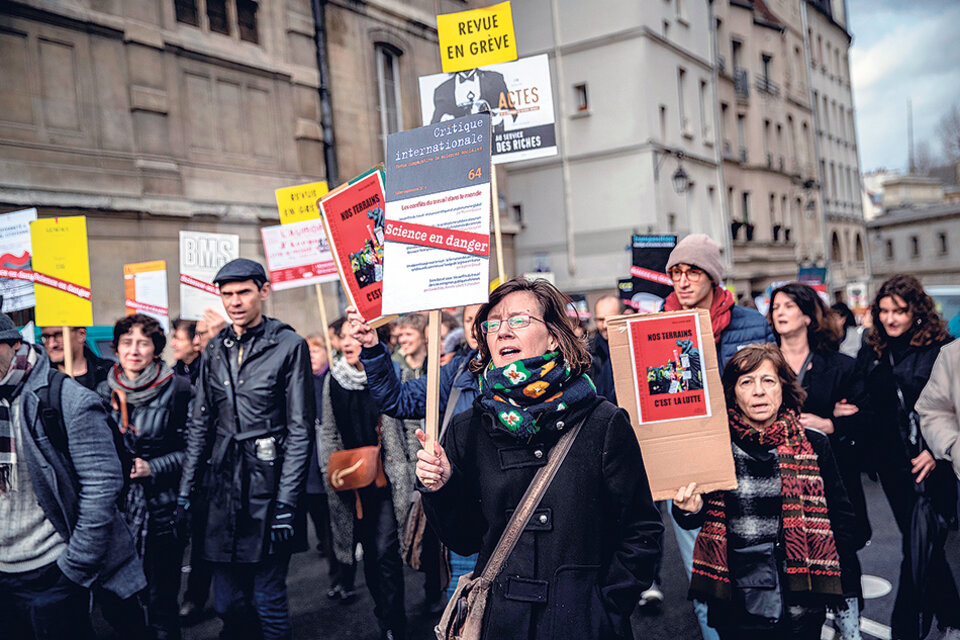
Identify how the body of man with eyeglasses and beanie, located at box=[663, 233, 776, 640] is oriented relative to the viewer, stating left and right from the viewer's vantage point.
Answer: facing the viewer and to the left of the viewer

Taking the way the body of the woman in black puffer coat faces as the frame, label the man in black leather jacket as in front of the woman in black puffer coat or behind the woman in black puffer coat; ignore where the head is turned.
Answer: in front

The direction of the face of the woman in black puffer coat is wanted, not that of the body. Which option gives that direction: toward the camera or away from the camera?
toward the camera

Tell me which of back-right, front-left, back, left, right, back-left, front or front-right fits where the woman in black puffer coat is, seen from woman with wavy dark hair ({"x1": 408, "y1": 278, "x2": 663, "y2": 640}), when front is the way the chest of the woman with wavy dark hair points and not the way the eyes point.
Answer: right

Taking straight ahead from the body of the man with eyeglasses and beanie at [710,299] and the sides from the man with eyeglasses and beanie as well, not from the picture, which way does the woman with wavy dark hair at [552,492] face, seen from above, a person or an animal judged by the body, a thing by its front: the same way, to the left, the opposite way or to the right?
the same way

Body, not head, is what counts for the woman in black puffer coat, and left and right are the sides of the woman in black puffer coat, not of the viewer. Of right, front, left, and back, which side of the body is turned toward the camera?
front

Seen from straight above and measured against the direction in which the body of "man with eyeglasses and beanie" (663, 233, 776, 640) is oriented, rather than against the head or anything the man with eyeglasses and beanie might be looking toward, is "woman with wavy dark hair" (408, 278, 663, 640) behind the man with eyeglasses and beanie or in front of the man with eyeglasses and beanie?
in front

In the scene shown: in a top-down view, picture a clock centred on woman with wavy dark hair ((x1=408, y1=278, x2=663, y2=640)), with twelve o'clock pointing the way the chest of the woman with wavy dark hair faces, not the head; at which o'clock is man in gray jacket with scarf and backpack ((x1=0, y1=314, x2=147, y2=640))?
The man in gray jacket with scarf and backpack is roughly at 2 o'clock from the woman with wavy dark hair.

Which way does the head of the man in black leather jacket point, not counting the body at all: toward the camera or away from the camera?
toward the camera

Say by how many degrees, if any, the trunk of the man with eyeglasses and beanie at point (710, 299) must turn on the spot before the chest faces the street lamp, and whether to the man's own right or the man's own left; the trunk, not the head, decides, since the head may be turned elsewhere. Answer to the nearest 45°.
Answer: approximately 135° to the man's own right

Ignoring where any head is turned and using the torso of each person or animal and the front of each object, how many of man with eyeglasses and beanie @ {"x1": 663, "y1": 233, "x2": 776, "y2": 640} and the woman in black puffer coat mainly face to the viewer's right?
0

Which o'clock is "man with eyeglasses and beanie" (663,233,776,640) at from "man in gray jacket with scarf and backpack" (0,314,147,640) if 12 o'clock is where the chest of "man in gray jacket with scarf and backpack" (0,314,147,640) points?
"man with eyeglasses and beanie" (663,233,776,640) is roughly at 8 o'clock from "man in gray jacket with scarf and backpack" (0,314,147,640).

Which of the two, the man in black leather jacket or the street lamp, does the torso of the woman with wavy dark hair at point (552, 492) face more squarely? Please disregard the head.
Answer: the man in black leather jacket
